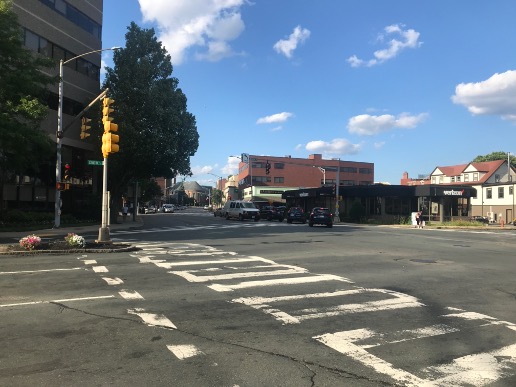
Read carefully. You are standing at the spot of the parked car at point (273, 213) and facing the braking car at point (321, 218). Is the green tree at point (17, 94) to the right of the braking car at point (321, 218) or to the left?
right

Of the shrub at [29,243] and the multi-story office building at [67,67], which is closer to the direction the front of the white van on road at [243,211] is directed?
the shrub

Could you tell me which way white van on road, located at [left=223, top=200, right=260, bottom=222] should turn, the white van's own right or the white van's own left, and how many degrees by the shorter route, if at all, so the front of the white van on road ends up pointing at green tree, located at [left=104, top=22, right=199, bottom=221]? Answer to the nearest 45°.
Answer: approximately 90° to the white van's own right

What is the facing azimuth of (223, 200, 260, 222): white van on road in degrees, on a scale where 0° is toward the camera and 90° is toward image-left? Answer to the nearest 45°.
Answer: approximately 315°

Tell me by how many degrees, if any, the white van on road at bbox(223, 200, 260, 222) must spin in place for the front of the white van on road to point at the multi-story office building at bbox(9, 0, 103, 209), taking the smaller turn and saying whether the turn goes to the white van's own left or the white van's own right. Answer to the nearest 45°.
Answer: approximately 90° to the white van's own right

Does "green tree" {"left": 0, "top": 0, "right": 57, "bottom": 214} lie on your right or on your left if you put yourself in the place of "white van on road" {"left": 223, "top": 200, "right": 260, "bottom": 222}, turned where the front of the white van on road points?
on your right
